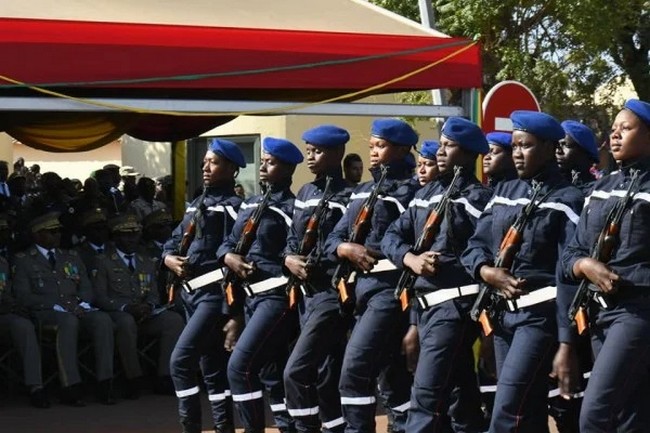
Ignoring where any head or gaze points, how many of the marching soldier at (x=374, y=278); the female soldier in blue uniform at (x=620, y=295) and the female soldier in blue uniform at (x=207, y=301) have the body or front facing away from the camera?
0

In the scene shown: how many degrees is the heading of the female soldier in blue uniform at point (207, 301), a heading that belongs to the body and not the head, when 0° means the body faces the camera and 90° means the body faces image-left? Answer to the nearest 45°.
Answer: approximately 45°

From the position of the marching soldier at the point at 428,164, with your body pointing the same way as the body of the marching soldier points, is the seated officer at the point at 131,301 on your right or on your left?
on your right

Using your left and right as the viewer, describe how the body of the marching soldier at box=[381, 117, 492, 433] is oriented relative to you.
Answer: facing the viewer and to the left of the viewer

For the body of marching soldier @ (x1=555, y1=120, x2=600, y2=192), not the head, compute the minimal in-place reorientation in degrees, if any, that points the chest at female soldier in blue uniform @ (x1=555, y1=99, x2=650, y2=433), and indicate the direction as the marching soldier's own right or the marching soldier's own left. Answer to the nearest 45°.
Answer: approximately 45° to the marching soldier's own left

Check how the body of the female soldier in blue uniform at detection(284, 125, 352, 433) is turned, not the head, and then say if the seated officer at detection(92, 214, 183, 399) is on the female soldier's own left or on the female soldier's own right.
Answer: on the female soldier's own right

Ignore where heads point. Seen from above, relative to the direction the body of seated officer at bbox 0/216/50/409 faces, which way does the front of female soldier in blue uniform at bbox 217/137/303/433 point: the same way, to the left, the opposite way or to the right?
to the right

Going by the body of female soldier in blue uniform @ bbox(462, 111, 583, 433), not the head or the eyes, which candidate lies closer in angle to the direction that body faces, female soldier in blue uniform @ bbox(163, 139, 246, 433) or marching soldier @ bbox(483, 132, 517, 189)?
the female soldier in blue uniform

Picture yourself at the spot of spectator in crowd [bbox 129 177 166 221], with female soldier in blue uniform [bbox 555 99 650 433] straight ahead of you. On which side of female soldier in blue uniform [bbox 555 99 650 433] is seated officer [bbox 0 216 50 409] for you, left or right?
right

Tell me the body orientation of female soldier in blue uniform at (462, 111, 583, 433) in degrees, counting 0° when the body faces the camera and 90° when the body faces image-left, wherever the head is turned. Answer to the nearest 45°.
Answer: approximately 45°
